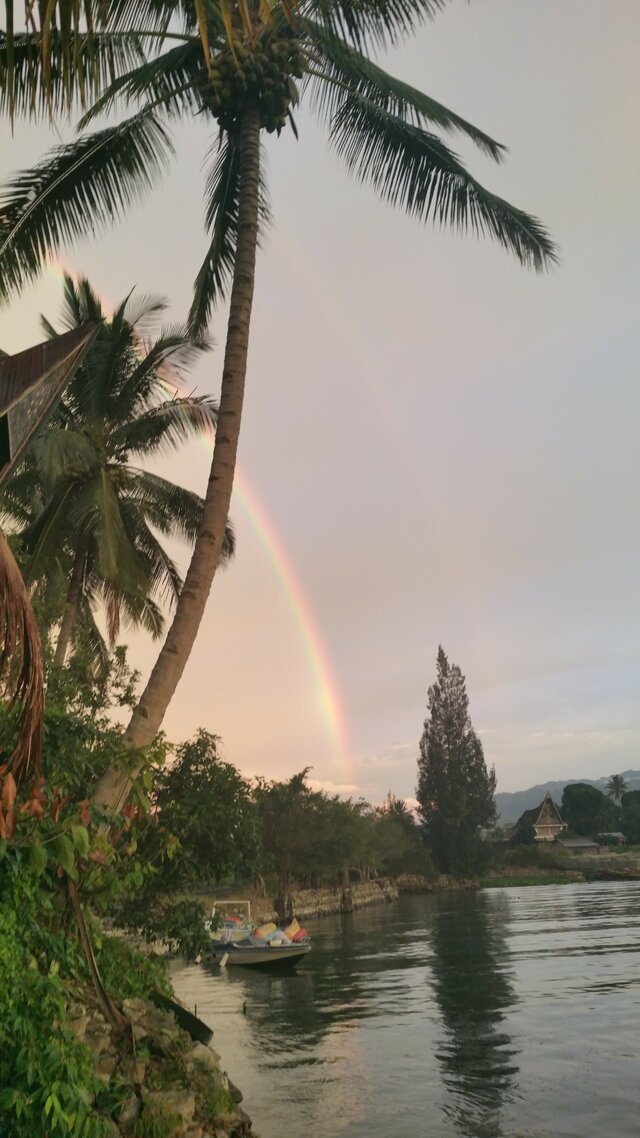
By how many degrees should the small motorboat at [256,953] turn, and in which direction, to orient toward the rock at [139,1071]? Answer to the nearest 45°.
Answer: approximately 90° to its right

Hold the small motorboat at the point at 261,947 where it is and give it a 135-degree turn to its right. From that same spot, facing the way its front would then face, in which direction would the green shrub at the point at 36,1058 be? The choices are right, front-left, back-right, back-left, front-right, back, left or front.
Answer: front-left

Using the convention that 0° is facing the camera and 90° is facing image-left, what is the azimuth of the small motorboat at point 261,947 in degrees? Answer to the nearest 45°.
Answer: approximately 270°

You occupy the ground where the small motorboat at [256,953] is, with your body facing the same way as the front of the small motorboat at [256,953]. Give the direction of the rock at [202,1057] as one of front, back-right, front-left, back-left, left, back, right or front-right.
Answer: right

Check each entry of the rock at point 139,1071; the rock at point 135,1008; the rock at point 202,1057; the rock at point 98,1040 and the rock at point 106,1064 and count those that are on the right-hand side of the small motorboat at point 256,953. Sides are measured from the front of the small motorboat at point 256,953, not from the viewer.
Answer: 5

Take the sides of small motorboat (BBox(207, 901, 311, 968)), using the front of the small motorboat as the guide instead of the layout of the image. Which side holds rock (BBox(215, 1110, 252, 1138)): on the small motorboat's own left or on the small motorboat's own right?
on the small motorboat's own right

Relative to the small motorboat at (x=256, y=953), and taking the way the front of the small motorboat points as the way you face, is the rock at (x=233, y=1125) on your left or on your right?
on your right

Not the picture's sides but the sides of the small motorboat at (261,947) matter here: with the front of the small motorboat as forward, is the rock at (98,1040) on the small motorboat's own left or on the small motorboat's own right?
on the small motorboat's own right

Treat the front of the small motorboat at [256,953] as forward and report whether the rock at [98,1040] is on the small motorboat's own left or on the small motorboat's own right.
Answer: on the small motorboat's own right

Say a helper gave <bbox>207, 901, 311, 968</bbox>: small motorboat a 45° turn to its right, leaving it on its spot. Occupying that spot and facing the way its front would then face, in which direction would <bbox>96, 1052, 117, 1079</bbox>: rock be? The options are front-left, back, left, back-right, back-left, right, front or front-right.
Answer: front-right

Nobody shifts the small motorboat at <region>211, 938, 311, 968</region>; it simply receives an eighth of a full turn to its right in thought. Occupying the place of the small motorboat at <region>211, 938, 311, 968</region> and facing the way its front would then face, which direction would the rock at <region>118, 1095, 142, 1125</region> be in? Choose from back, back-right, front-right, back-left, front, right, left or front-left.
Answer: front-right
